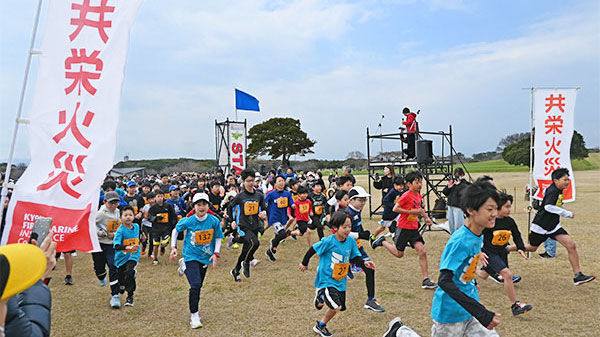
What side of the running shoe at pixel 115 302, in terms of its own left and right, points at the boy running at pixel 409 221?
left

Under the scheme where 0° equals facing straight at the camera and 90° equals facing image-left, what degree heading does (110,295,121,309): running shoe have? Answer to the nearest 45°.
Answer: approximately 0°

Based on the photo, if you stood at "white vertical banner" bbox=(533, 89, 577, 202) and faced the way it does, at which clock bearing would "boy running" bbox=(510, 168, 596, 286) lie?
The boy running is roughly at 12 o'clock from the white vertical banner.

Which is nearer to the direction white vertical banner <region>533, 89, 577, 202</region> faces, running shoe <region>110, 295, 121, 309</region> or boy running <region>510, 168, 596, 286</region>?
the boy running

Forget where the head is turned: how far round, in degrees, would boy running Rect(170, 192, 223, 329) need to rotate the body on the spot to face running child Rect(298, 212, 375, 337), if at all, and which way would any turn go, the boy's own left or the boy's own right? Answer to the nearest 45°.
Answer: approximately 45° to the boy's own left

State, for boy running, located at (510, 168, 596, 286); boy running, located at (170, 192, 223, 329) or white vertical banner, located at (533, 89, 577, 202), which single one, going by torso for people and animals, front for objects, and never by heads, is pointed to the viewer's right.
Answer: boy running, located at (510, 168, 596, 286)

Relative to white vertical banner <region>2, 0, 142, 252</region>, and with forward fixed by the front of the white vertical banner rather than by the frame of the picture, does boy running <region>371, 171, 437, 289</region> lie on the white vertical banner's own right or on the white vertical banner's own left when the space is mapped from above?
on the white vertical banner's own left

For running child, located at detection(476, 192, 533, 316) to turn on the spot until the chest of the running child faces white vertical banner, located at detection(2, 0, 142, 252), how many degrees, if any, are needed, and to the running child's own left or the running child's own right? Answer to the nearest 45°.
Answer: approximately 90° to the running child's own right

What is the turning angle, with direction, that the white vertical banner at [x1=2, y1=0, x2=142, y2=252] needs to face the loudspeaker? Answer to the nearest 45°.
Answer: approximately 135° to its left
